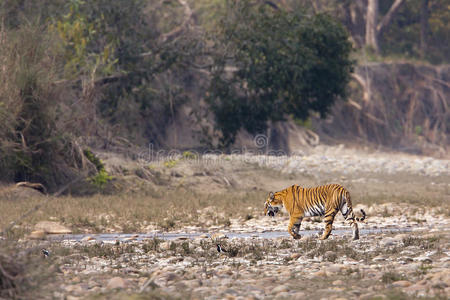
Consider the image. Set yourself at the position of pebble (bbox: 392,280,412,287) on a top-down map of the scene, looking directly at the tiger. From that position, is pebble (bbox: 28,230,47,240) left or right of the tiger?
left

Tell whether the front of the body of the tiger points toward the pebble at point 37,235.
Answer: yes

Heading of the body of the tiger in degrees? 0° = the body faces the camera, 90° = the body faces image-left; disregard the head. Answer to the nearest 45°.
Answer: approximately 90°

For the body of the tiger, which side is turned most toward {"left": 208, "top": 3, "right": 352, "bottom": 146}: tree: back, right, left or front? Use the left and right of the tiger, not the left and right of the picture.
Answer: right

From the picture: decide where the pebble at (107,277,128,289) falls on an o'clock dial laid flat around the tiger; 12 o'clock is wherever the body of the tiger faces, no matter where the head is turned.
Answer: The pebble is roughly at 10 o'clock from the tiger.

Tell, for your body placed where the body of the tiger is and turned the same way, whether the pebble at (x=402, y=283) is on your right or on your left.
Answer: on your left

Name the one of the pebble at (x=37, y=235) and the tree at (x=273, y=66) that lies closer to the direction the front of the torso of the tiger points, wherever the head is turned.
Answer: the pebble

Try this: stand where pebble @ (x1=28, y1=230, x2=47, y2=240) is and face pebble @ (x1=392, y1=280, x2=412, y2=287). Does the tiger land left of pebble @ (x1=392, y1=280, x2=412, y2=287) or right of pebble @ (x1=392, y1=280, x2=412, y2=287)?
left
